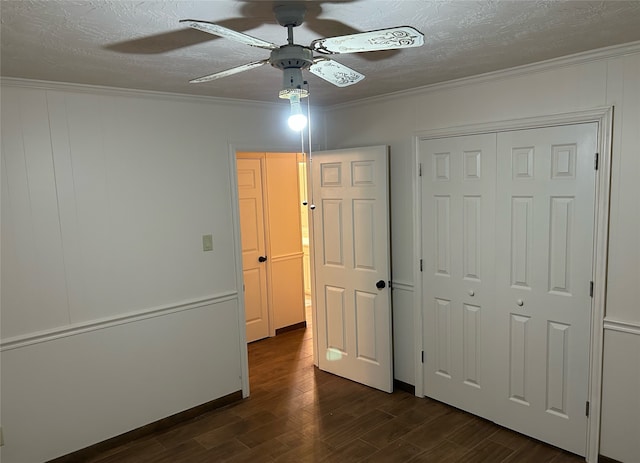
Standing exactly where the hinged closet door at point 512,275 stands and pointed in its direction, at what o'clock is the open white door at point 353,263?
The open white door is roughly at 2 o'clock from the hinged closet door.

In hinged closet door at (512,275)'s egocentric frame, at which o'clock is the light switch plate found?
The light switch plate is roughly at 1 o'clock from the hinged closet door.

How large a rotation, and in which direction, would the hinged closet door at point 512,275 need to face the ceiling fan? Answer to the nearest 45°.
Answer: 0° — it already faces it

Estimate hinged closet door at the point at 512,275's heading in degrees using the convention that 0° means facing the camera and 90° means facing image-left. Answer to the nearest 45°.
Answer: approximately 45°

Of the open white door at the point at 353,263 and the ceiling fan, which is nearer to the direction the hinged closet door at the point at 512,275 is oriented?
the ceiling fan
